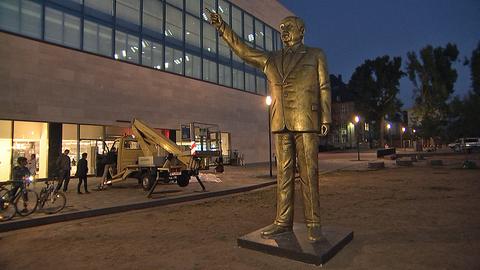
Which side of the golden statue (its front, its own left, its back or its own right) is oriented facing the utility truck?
right

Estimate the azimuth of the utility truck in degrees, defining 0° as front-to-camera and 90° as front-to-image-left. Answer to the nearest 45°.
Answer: approximately 90°

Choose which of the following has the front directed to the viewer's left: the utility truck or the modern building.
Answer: the utility truck

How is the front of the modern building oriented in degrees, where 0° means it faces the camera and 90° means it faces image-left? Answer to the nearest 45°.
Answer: approximately 315°

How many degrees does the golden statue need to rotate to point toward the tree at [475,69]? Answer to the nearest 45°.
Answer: approximately 180°

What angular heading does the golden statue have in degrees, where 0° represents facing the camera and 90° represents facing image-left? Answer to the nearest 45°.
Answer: approximately 45°

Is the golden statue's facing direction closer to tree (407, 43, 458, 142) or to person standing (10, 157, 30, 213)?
the person standing

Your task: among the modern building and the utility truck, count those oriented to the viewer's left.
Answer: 1
